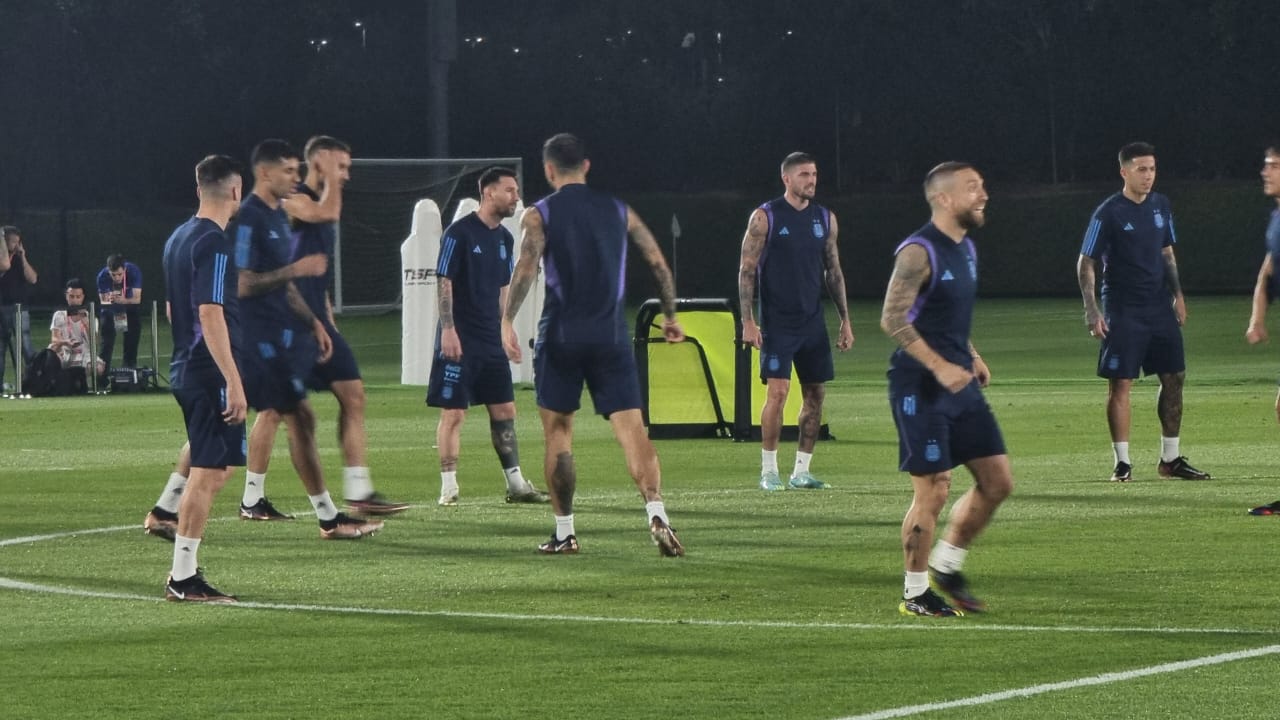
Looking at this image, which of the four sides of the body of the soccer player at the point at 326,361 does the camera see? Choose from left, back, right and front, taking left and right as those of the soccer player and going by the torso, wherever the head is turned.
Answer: right

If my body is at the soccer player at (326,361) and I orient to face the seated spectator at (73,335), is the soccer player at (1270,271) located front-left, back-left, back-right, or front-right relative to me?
back-right

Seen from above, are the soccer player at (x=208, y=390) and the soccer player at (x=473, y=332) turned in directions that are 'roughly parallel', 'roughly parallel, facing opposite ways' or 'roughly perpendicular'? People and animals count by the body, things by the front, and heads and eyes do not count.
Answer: roughly perpendicular

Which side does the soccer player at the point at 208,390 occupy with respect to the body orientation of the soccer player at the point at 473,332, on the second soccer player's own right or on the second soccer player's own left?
on the second soccer player's own right

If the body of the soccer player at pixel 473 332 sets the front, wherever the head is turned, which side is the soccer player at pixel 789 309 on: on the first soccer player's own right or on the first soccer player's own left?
on the first soccer player's own left

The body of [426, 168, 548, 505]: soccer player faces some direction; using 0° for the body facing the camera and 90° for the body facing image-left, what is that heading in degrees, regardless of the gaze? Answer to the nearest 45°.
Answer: approximately 315°

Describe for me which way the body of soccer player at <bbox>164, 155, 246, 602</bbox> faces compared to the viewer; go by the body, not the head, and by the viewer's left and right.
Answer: facing away from the viewer and to the right of the viewer

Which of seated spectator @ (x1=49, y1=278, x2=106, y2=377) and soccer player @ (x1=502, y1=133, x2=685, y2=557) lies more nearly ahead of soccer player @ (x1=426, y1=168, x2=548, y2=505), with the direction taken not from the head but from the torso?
the soccer player
